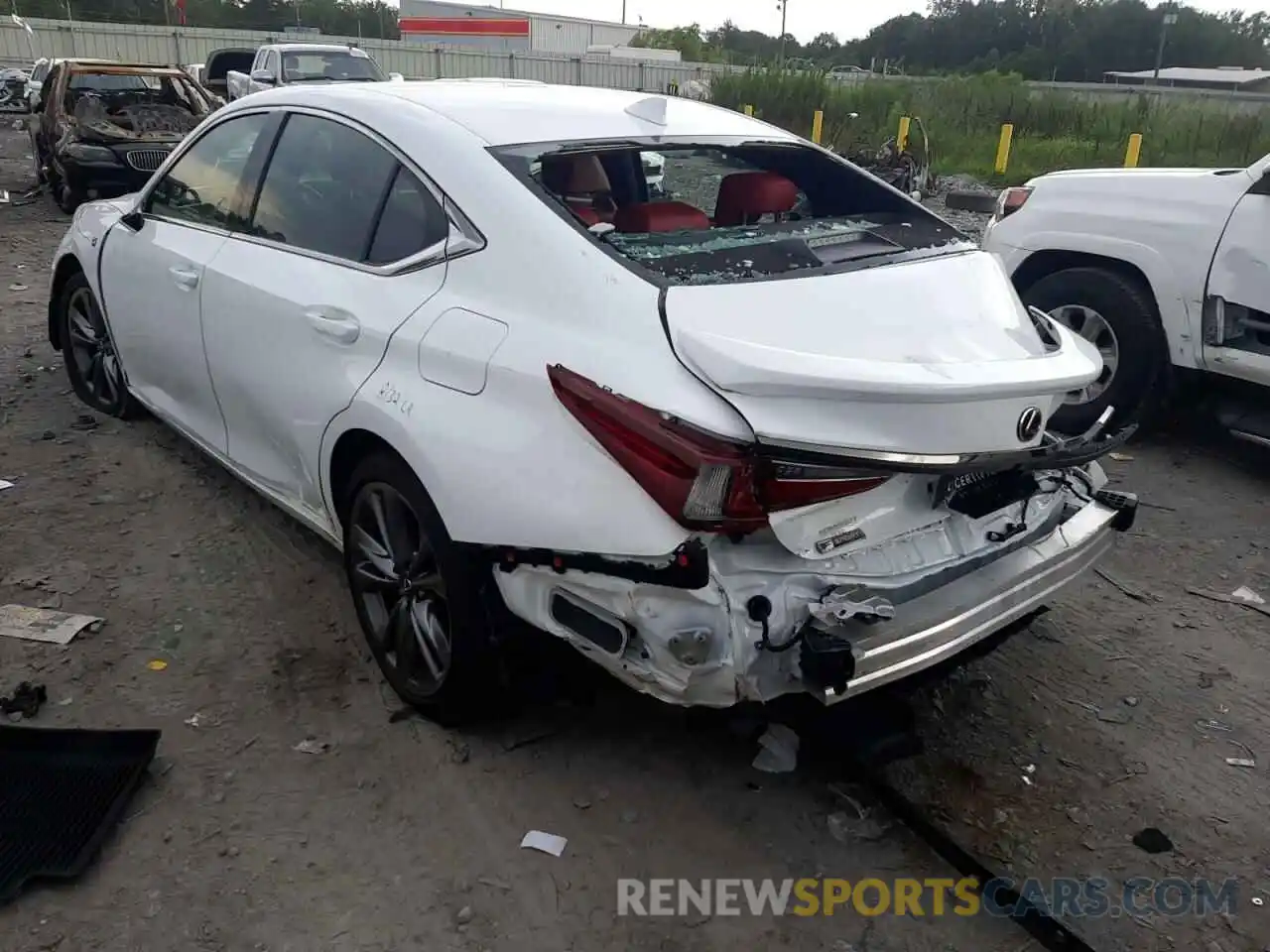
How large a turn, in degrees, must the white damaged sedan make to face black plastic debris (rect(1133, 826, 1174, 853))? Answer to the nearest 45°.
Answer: approximately 135° to its right

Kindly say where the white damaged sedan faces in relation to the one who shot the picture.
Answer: facing away from the viewer and to the left of the viewer

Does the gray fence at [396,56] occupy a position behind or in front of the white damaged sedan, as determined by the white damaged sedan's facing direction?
in front

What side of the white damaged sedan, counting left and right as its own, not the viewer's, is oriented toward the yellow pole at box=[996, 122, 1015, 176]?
right

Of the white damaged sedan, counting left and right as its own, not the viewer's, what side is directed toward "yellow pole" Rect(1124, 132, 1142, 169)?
right

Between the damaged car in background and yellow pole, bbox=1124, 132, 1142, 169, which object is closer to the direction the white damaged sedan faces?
the damaged car in background

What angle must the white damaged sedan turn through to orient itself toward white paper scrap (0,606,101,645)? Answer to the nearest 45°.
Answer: approximately 45° to its left

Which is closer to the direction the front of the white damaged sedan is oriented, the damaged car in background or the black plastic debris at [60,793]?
the damaged car in background

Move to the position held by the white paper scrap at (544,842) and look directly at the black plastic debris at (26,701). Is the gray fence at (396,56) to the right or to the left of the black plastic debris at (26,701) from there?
right

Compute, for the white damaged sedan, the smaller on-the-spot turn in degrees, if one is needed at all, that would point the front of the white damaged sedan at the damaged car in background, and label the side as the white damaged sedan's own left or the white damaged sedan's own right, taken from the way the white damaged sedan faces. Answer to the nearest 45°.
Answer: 0° — it already faces it

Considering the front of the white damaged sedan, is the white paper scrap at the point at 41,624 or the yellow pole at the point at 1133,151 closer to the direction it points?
the white paper scrap
